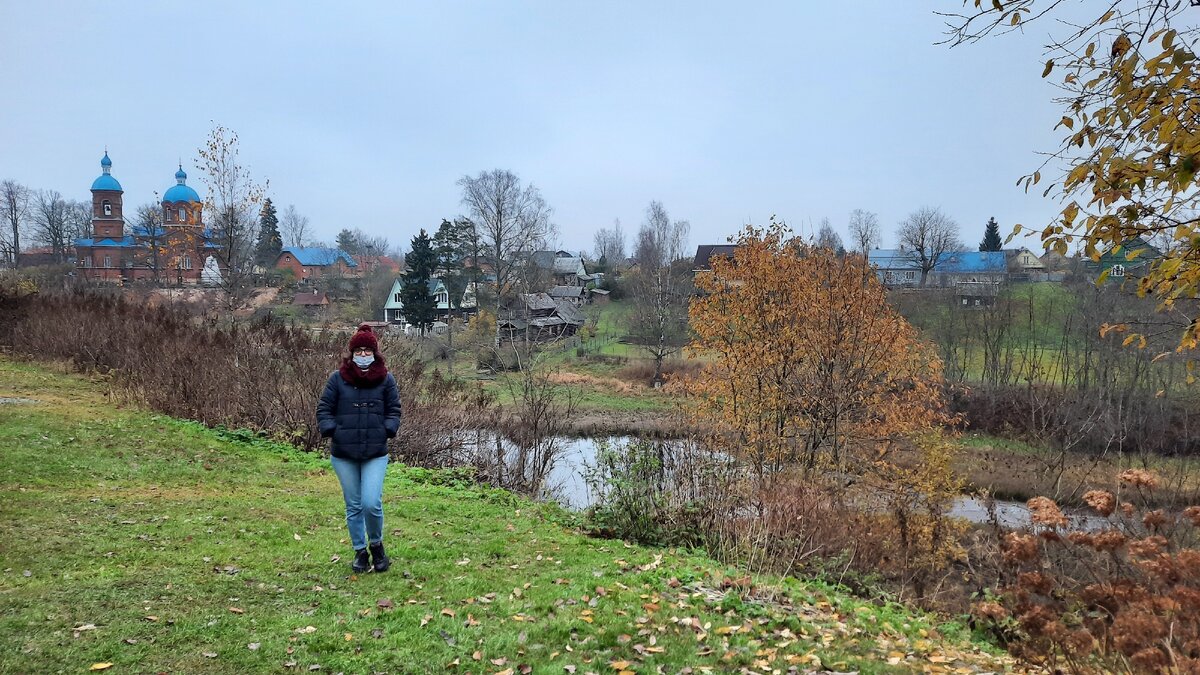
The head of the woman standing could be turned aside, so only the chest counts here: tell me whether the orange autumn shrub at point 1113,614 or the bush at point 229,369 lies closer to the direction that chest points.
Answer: the orange autumn shrub

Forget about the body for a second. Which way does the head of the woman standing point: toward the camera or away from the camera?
toward the camera

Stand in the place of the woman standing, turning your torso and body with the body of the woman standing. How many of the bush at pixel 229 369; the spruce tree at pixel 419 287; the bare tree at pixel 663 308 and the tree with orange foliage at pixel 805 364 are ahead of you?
0

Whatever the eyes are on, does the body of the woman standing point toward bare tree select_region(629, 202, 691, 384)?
no

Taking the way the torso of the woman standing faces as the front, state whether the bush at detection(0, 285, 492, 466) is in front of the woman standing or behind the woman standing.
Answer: behind

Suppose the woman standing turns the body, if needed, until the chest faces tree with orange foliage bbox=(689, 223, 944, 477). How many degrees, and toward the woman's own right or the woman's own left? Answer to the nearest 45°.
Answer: approximately 135° to the woman's own left

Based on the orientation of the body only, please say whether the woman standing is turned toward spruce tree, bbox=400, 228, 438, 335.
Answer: no

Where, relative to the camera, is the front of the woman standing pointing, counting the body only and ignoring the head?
toward the camera

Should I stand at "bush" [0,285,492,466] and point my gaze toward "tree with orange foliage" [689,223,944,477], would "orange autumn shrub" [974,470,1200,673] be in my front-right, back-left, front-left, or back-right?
front-right

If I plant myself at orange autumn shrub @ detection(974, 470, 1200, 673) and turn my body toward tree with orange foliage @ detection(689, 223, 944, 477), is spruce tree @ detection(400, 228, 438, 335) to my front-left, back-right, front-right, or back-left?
front-left

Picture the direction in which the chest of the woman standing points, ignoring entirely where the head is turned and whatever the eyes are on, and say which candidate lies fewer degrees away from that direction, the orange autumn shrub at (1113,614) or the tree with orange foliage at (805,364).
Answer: the orange autumn shrub

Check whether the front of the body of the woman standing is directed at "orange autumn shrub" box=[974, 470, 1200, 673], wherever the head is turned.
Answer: no
